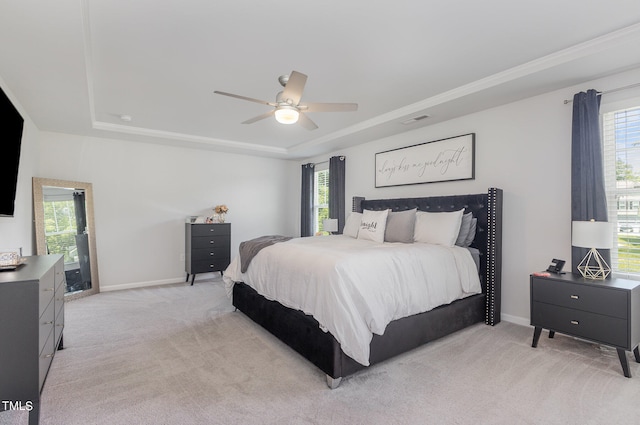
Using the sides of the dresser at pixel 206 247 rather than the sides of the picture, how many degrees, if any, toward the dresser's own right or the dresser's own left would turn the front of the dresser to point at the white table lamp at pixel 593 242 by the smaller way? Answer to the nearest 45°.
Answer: approximately 45° to the dresser's own left

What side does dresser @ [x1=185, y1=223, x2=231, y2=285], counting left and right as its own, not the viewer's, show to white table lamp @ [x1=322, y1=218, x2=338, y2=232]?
left

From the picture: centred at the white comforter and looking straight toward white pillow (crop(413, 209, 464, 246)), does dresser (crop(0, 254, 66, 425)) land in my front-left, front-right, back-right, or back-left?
back-left

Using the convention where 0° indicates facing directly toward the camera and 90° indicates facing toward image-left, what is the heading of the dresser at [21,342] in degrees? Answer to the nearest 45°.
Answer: approximately 270°

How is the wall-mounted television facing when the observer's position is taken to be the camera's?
facing to the right of the viewer

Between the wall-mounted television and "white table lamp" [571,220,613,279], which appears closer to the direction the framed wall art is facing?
the wall-mounted television

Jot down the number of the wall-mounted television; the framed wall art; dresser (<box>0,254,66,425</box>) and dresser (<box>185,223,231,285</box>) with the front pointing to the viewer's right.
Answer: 2
